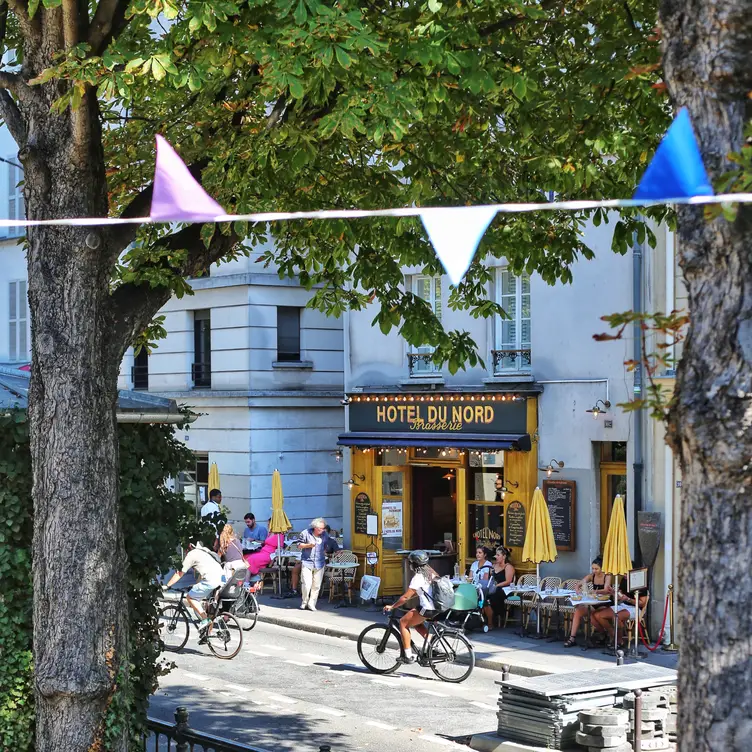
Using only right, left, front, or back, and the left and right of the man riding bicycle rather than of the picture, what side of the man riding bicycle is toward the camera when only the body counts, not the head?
left

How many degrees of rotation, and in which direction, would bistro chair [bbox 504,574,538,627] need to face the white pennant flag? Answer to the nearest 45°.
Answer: approximately 45° to its left

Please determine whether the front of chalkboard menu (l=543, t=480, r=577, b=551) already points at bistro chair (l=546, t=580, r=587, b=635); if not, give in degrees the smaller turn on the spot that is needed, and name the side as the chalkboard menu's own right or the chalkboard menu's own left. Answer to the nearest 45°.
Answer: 0° — it already faces it

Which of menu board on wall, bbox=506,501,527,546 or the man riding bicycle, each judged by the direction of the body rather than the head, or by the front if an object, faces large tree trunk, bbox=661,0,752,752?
the menu board on wall

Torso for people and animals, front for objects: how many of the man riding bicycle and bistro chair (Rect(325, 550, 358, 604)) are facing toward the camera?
1

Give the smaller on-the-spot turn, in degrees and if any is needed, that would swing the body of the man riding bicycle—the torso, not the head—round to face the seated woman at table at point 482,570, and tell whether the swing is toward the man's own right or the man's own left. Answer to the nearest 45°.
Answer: approximately 135° to the man's own right

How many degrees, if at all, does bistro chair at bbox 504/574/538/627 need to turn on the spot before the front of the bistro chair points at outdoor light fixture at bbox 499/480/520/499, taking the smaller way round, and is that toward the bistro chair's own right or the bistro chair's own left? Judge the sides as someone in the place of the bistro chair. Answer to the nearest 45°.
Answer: approximately 135° to the bistro chair's own right

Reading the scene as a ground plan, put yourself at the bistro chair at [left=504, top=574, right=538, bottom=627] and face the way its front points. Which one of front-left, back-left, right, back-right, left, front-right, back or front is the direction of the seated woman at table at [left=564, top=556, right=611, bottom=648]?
left
